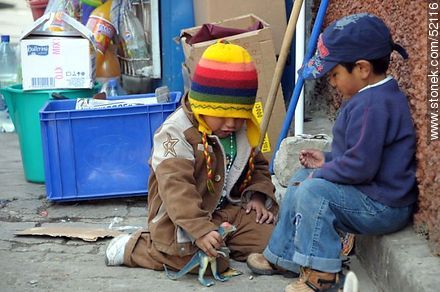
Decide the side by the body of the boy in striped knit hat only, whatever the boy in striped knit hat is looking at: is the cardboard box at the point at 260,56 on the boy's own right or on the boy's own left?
on the boy's own left

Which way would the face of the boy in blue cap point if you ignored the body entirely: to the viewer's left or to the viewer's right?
to the viewer's left

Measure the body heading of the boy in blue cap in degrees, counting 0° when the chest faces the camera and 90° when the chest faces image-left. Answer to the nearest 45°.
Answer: approximately 90°

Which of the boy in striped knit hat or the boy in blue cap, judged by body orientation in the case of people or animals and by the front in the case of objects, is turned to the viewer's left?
the boy in blue cap

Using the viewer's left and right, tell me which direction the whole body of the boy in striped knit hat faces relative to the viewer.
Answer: facing the viewer and to the right of the viewer

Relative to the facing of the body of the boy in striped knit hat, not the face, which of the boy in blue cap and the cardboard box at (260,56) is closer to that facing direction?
the boy in blue cap

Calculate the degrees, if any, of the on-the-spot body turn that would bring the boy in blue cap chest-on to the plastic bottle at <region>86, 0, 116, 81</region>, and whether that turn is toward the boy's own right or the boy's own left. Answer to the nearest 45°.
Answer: approximately 45° to the boy's own right

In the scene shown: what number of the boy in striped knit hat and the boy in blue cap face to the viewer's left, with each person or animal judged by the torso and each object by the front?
1

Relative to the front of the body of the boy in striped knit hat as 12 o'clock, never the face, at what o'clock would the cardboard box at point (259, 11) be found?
The cardboard box is roughly at 8 o'clock from the boy in striped knit hat.

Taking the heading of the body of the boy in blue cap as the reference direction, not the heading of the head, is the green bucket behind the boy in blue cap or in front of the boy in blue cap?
in front

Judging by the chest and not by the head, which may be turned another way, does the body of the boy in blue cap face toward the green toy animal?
yes
